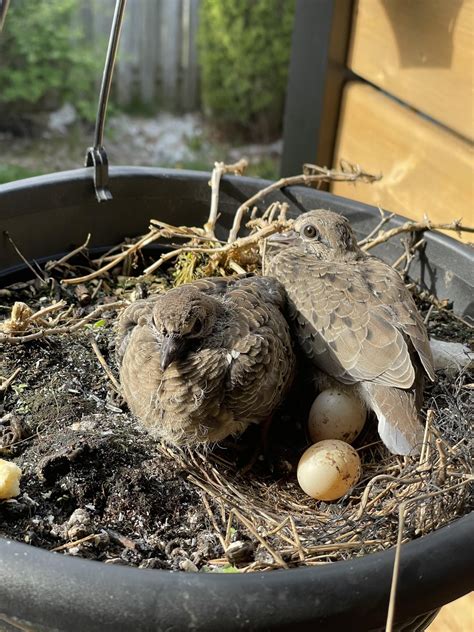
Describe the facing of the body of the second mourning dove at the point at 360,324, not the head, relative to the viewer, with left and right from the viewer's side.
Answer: facing away from the viewer and to the left of the viewer

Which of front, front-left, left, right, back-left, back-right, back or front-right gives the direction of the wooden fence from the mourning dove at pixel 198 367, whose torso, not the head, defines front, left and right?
back-right

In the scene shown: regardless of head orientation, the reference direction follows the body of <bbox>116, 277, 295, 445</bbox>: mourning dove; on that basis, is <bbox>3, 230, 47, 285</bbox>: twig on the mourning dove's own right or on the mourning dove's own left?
on the mourning dove's own right

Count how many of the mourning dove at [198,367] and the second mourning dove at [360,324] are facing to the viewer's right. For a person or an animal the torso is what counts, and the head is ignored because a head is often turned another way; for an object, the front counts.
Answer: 0

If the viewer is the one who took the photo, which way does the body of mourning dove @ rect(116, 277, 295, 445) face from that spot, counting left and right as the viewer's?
facing the viewer and to the left of the viewer

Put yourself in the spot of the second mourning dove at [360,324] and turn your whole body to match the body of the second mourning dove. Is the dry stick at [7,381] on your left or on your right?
on your left

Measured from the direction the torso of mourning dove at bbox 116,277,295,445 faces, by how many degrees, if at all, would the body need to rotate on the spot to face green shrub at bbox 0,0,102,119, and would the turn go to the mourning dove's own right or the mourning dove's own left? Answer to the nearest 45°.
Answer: approximately 135° to the mourning dove's own right
